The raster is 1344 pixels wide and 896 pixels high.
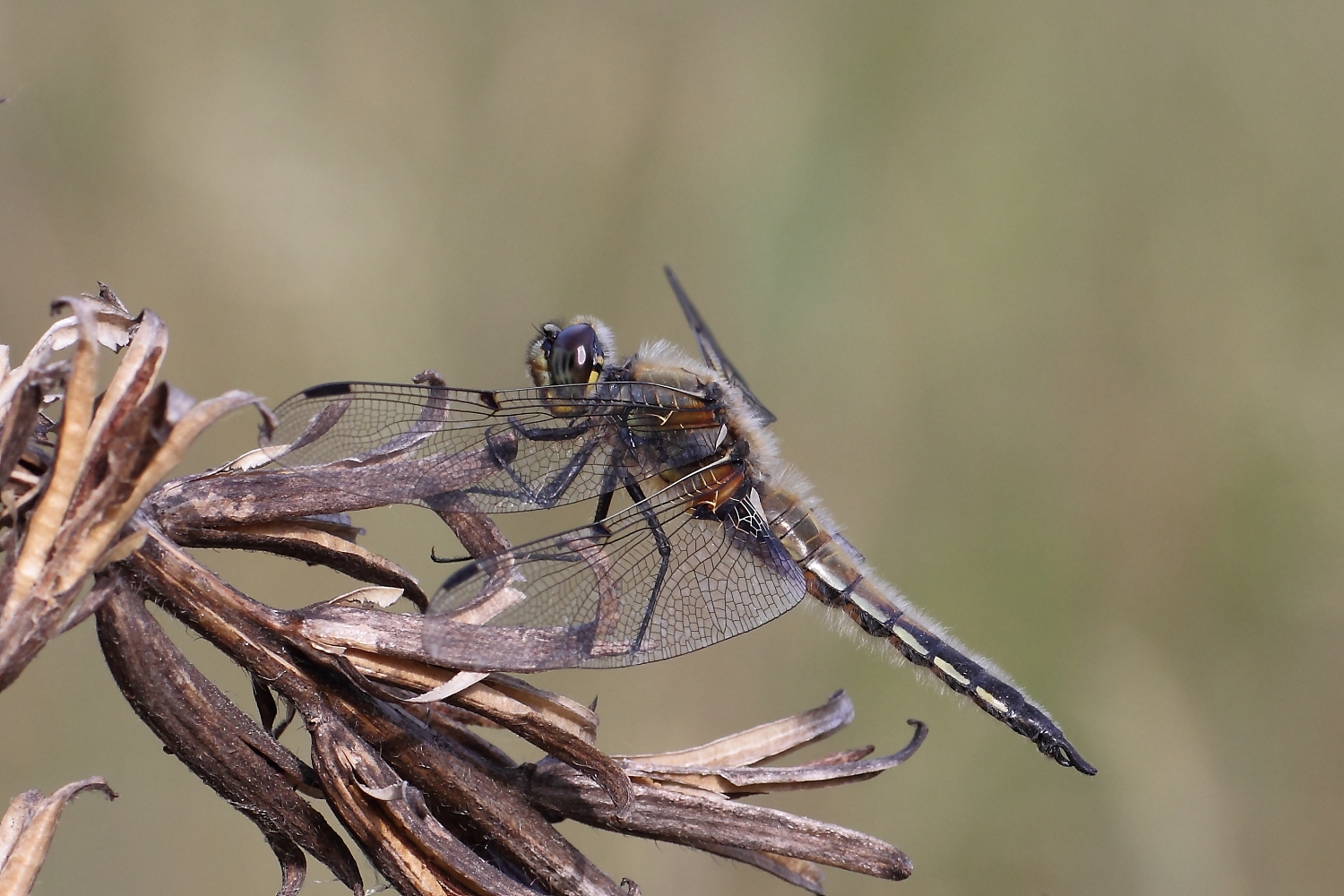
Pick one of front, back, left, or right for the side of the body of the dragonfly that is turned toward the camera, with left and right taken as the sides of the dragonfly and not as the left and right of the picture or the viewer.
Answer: left
